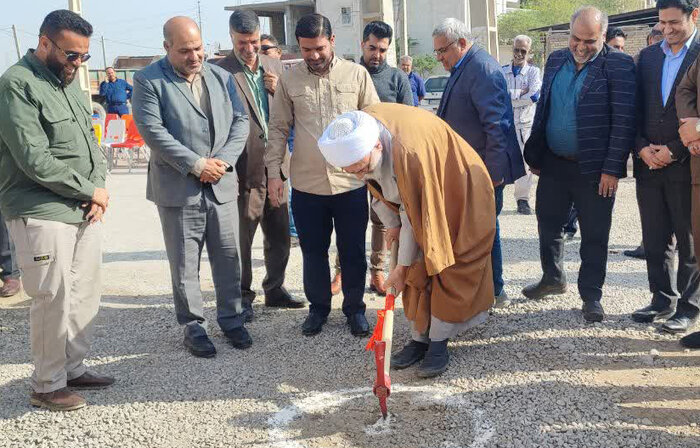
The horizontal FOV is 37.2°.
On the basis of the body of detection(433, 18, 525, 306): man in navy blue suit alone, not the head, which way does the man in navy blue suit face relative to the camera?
to the viewer's left

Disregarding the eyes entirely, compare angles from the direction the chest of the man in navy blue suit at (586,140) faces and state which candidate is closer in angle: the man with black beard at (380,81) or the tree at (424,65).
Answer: the man with black beard

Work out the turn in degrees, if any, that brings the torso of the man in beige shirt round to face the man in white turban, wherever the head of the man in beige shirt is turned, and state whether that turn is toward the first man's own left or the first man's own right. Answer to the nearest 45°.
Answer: approximately 45° to the first man's own left

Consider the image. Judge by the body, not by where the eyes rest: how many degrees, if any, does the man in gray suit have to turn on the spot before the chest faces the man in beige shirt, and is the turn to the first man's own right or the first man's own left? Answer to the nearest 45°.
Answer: approximately 45° to the first man's own left

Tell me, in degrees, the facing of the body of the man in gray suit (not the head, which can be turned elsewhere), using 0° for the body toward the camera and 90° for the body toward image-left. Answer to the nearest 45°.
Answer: approximately 315°

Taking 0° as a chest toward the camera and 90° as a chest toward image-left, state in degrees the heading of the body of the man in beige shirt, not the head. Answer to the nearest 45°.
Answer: approximately 0°

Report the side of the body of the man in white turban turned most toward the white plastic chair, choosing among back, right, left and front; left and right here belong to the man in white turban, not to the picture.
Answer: right
